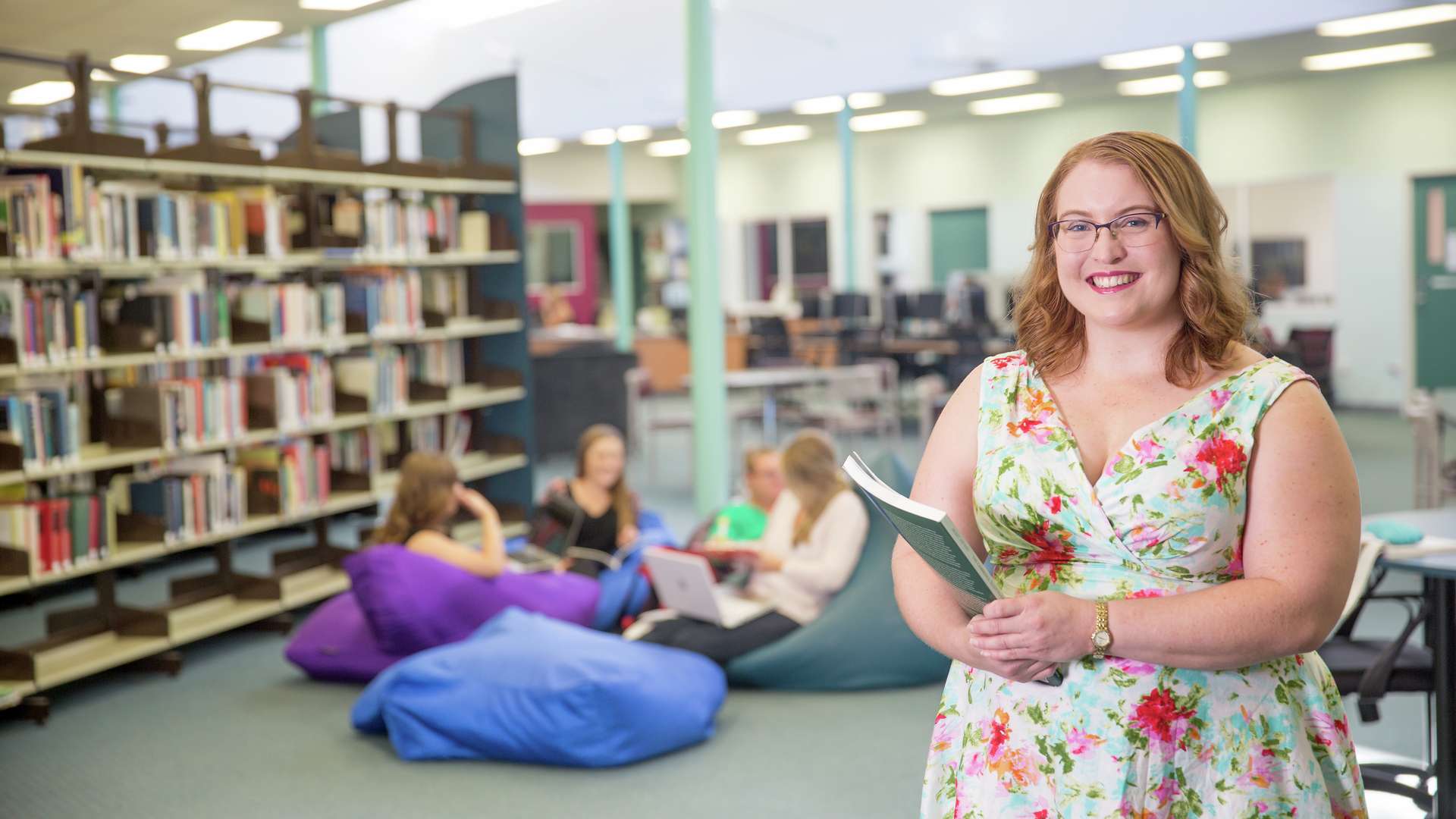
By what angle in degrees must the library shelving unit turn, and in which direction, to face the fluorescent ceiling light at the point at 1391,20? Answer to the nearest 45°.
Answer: approximately 45° to its left

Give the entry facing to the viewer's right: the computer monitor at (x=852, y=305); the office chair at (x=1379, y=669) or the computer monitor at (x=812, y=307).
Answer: the office chair

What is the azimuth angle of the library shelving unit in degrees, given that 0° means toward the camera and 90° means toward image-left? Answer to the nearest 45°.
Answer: approximately 315°

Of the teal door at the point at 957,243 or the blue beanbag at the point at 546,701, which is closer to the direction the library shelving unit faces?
the blue beanbag

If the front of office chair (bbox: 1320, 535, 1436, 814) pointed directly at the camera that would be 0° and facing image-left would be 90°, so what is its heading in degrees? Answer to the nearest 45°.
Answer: approximately 270°

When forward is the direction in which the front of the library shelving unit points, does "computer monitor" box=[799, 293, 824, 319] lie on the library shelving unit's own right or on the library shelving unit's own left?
on the library shelving unit's own left
